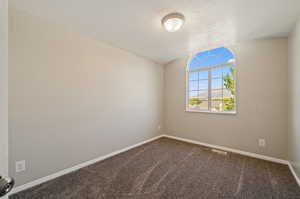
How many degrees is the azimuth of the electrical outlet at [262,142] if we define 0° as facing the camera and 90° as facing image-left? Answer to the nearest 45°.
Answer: approximately 0°

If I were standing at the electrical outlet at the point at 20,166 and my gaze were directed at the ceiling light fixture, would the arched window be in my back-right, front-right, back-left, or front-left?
front-left

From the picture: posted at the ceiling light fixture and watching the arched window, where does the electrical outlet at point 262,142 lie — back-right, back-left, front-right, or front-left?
front-right

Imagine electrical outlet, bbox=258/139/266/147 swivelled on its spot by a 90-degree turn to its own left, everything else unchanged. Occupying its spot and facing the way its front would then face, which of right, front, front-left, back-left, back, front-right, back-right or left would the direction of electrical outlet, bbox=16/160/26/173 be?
back-right

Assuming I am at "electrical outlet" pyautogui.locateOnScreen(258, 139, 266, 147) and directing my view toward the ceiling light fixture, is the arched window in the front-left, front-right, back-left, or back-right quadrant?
front-right

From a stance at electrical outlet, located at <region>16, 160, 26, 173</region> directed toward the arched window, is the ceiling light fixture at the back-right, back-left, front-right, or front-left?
front-right
